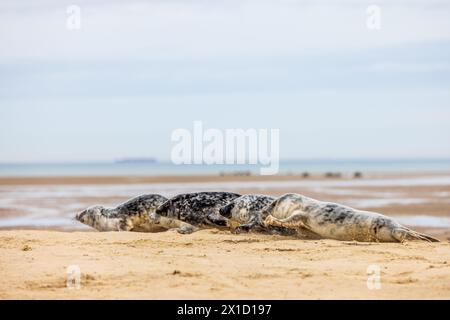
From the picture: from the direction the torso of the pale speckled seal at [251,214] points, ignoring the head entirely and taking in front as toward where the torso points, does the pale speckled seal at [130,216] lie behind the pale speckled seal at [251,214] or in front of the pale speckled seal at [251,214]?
in front

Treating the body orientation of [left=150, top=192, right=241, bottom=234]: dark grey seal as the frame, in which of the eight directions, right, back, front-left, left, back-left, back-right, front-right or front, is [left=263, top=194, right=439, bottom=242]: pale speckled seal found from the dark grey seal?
back-left

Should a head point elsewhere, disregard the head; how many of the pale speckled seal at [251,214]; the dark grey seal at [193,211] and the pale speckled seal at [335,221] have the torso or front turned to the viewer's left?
3

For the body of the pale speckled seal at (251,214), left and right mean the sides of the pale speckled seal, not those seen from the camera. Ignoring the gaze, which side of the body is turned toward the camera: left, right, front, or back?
left

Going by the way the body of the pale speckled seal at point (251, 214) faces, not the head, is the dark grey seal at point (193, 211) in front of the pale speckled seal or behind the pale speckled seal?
in front

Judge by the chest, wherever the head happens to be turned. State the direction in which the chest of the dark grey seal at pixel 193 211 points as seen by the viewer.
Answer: to the viewer's left

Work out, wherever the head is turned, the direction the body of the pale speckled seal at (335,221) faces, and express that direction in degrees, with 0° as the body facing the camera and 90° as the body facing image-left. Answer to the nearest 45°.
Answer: approximately 90°

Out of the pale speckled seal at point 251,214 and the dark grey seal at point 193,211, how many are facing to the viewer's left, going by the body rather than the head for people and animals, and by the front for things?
2
